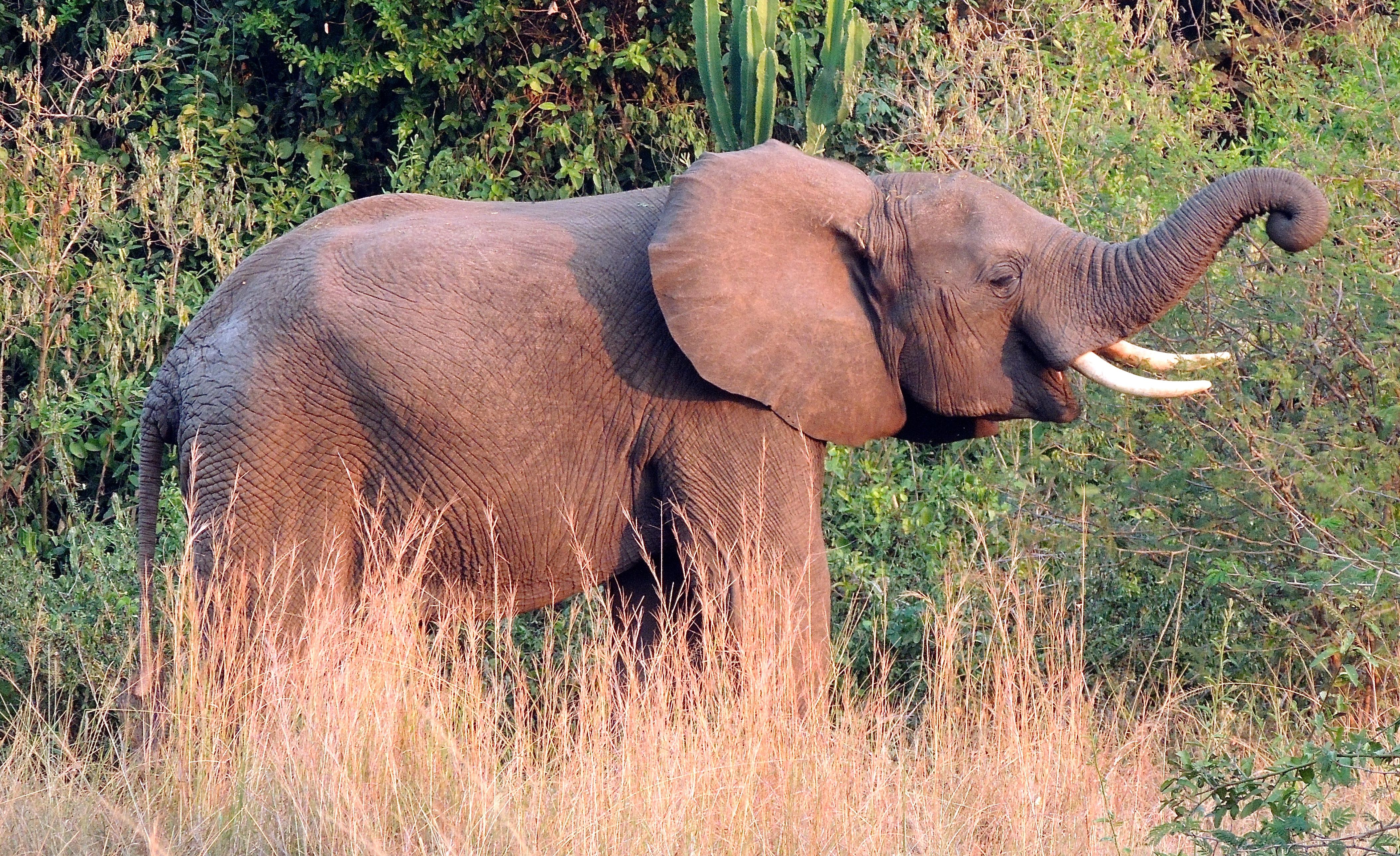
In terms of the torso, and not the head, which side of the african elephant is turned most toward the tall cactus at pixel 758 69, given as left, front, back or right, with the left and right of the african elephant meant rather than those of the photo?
left

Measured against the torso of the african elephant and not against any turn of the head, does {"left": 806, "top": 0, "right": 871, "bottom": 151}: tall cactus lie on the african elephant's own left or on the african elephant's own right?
on the african elephant's own left

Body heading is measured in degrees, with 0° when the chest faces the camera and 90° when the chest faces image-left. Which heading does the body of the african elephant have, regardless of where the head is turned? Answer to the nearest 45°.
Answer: approximately 270°

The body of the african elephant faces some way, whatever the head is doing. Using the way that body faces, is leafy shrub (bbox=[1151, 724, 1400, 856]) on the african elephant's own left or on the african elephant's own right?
on the african elephant's own right

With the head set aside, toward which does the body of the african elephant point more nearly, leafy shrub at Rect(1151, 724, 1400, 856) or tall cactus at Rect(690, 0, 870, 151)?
the leafy shrub
